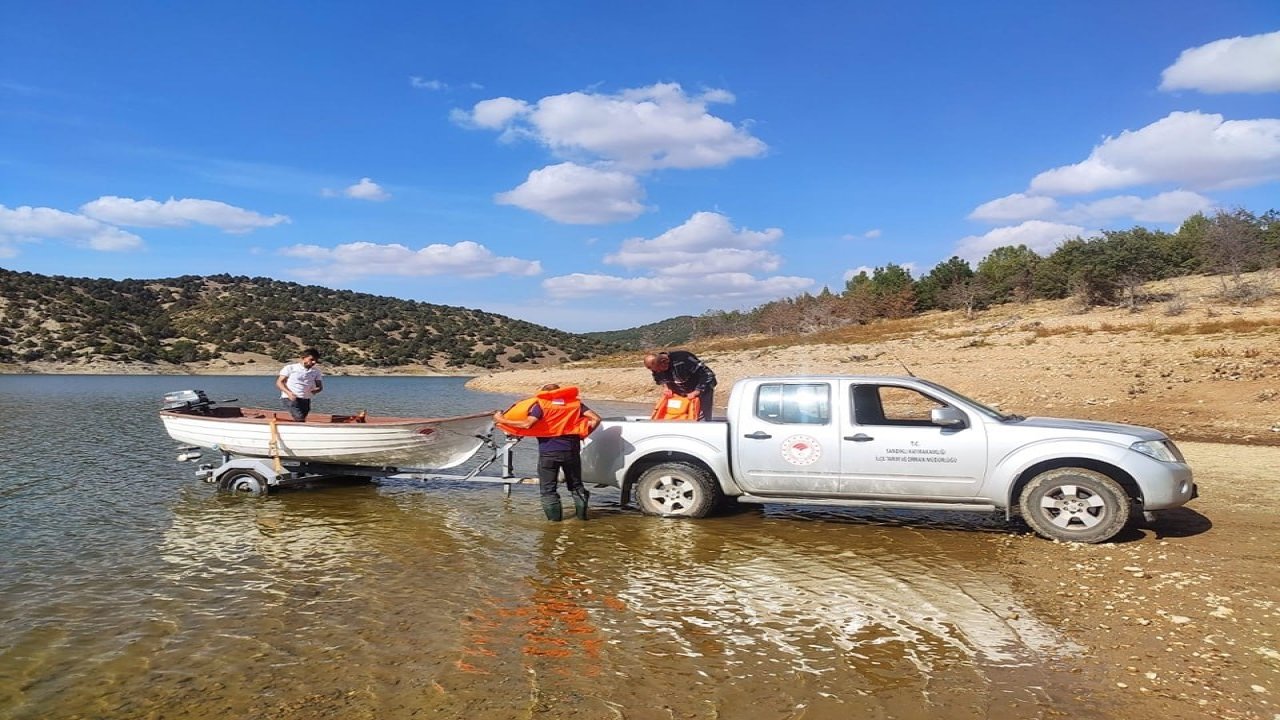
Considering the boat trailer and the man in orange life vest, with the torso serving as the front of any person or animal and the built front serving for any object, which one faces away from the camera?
the man in orange life vest

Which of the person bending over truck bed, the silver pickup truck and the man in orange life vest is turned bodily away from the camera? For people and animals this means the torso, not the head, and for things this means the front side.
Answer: the man in orange life vest

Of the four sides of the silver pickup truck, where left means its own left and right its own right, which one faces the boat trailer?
back

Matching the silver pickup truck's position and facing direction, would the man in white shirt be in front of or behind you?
behind

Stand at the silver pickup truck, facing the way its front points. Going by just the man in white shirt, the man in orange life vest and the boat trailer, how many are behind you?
3

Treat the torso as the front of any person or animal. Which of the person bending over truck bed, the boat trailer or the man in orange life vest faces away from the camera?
the man in orange life vest

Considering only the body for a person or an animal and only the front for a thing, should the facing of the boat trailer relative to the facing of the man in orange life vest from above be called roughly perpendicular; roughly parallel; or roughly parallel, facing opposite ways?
roughly perpendicular

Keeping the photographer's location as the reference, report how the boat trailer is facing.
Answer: facing to the right of the viewer

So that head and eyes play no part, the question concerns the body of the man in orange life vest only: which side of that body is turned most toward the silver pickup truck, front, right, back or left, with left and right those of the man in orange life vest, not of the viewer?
right

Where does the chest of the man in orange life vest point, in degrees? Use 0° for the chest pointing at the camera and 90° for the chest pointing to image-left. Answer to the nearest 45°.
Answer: approximately 180°
